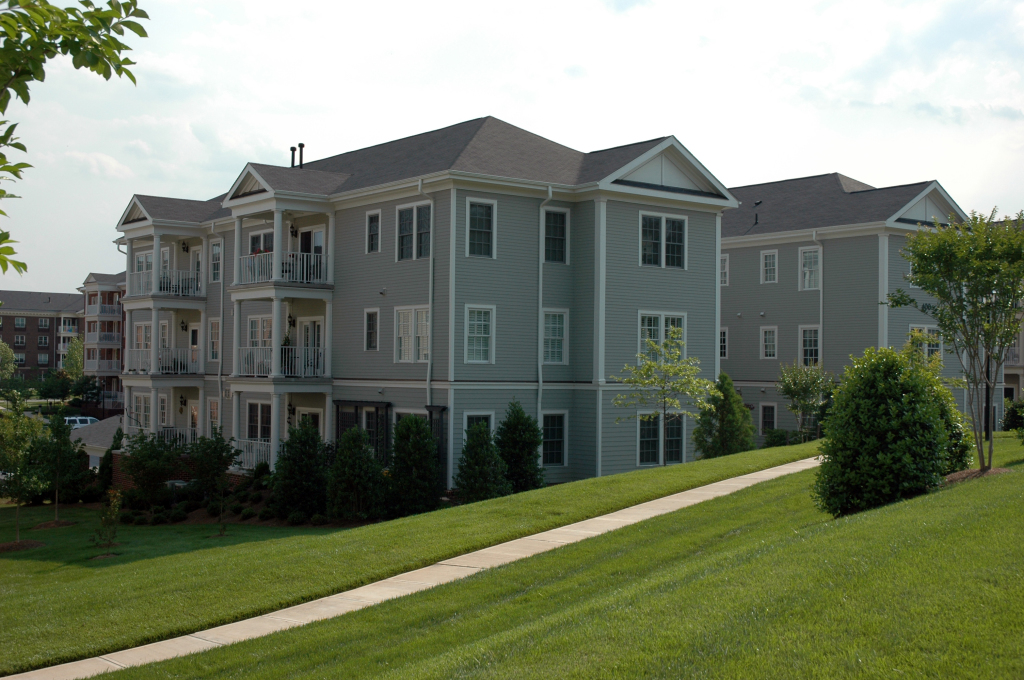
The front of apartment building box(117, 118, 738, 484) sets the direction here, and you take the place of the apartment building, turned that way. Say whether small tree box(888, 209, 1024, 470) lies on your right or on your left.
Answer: on your left

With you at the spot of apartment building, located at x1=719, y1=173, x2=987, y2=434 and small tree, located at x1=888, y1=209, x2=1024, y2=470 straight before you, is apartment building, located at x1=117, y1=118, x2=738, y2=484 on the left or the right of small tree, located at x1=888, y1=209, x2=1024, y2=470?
right

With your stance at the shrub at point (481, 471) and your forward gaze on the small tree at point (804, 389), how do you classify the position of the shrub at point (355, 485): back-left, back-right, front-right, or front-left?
back-left

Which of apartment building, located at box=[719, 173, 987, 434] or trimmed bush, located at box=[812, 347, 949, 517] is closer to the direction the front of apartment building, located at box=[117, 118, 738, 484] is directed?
the trimmed bush
